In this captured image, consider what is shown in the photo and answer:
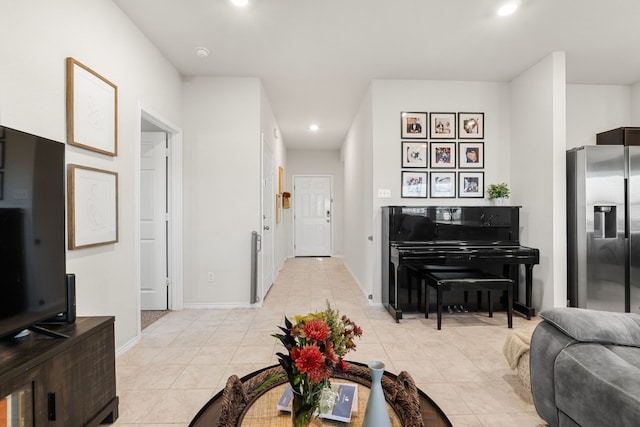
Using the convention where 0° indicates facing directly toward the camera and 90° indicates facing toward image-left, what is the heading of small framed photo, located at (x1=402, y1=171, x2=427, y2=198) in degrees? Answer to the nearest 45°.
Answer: approximately 0°

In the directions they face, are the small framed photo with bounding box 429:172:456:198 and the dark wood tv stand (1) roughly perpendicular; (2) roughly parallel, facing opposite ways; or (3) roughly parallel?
roughly perpendicular

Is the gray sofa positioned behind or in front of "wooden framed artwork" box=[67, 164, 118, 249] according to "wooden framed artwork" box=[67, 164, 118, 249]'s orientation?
in front

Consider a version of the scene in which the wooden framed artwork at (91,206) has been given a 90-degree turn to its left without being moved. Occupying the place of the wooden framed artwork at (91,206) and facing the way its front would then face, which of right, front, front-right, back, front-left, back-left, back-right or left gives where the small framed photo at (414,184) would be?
front-right

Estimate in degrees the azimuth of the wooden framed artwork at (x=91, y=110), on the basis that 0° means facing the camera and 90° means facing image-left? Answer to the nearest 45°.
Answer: approximately 315°

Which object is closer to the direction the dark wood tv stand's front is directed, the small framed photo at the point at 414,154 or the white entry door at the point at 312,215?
the small framed photo

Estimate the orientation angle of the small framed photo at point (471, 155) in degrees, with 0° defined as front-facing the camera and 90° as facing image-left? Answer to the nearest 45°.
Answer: approximately 0°
